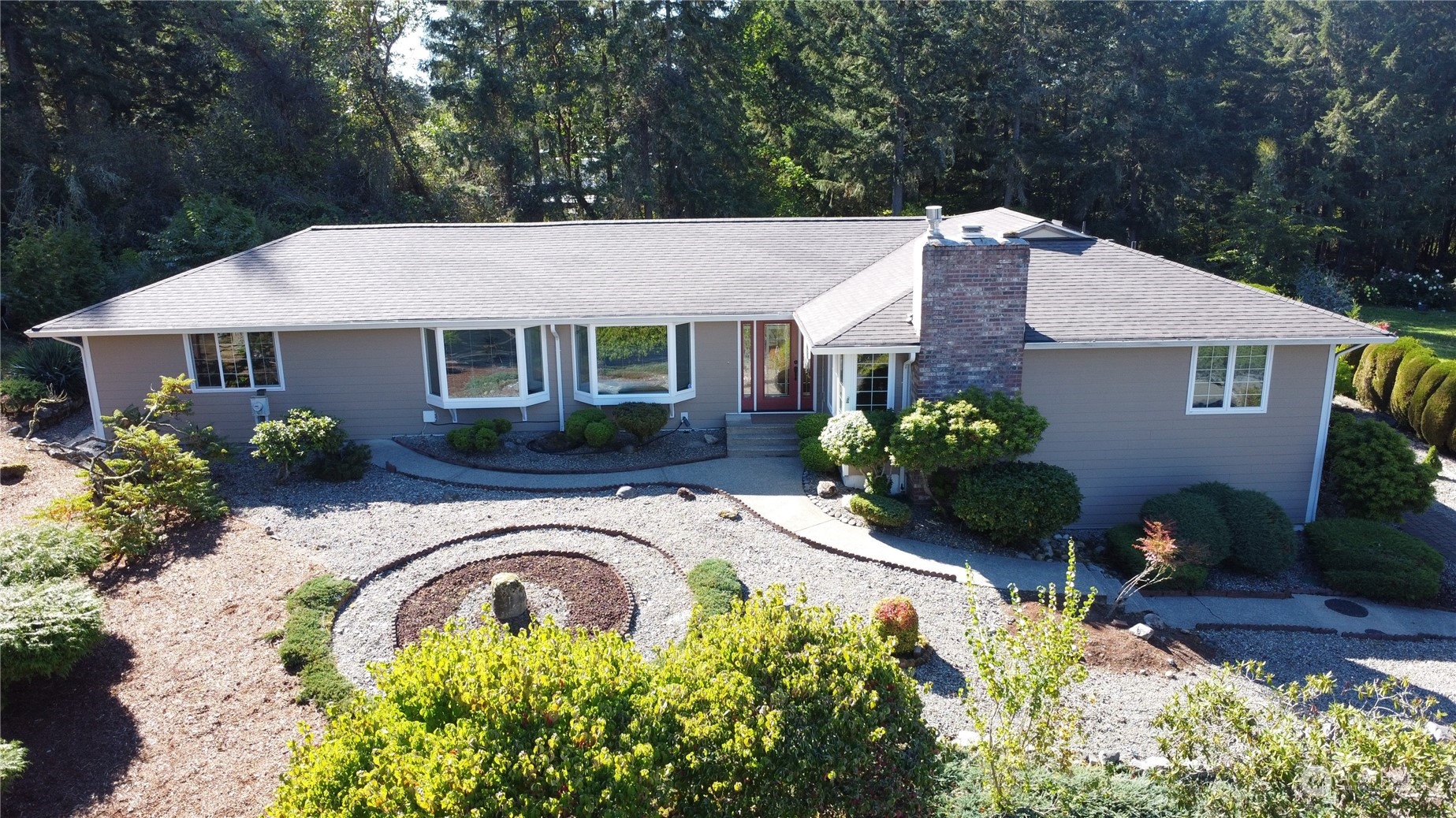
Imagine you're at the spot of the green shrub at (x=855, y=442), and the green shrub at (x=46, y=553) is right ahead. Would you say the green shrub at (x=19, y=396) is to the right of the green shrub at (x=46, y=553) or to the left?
right

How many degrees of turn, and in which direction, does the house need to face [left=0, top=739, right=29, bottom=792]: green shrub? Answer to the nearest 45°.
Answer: approximately 45° to its right

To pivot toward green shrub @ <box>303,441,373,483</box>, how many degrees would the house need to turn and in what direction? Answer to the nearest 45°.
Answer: approximately 90° to its right

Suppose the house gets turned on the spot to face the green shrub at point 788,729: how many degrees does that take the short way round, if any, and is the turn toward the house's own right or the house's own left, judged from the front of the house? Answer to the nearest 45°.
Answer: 0° — it already faces it

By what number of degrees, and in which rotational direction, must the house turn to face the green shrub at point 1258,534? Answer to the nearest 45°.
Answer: approximately 45° to its left

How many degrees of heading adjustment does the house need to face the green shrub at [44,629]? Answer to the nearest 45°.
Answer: approximately 45° to its right

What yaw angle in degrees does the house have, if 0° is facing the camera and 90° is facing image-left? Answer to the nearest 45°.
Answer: approximately 0°
